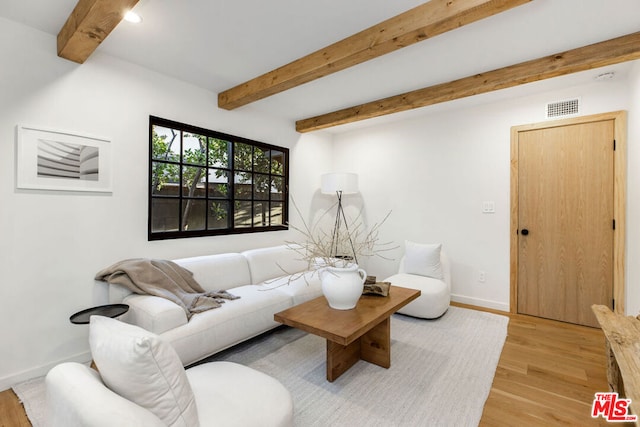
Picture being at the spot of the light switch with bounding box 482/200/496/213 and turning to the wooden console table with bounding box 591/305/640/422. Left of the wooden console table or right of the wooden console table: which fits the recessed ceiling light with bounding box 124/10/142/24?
right

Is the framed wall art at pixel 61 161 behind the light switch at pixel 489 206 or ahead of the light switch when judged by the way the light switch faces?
ahead

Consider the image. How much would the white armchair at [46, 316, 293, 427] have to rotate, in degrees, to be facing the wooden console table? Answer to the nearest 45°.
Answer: approximately 45° to its right

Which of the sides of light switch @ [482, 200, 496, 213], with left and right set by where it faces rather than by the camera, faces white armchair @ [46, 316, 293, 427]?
front

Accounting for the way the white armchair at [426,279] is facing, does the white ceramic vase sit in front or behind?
in front

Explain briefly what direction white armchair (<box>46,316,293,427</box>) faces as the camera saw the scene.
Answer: facing away from the viewer and to the right of the viewer

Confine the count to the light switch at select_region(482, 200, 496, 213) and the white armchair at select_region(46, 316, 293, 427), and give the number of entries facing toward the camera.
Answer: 1

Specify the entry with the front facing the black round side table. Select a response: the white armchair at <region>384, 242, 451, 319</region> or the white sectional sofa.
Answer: the white armchair

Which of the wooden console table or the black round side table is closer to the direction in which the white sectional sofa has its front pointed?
the wooden console table

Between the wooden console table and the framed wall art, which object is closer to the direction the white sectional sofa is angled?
the wooden console table

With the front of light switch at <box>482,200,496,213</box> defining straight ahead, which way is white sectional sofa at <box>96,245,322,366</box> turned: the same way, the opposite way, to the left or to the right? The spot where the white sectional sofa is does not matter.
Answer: to the left

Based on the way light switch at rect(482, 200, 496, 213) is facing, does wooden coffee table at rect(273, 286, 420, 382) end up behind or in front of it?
in front
